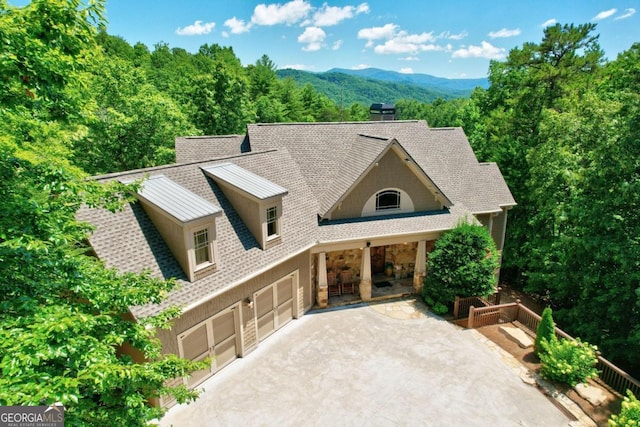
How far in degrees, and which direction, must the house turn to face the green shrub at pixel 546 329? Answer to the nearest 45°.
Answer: approximately 45° to its left

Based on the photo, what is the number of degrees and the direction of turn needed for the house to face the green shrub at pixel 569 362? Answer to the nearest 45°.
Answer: approximately 45° to its left

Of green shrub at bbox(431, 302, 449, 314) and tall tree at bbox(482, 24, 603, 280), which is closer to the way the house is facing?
the green shrub

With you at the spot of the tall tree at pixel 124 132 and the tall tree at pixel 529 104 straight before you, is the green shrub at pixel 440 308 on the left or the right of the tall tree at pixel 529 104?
right

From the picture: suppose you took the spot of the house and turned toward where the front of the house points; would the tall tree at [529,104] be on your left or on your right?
on your left

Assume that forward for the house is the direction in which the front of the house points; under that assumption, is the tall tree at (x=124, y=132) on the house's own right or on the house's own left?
on the house's own right

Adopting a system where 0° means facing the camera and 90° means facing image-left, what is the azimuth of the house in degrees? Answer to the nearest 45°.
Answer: approximately 0°
